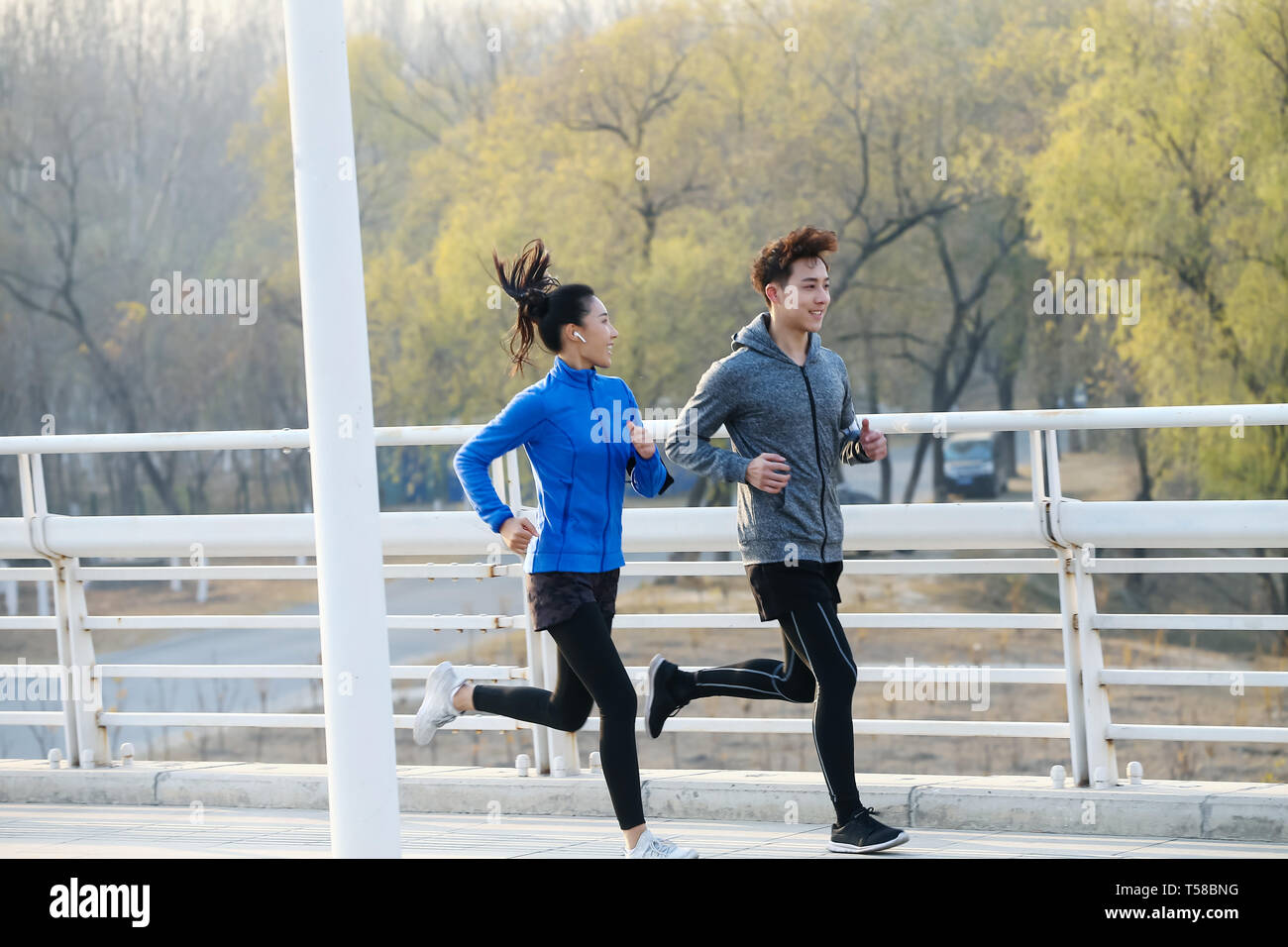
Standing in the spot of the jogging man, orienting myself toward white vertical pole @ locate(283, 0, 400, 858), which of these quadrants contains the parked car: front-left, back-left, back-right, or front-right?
back-right

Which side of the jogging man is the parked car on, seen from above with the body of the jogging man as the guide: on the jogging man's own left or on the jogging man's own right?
on the jogging man's own left

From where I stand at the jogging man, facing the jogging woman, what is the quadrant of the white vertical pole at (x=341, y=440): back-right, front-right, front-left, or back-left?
front-left

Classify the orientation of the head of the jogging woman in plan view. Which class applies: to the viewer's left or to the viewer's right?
to the viewer's right

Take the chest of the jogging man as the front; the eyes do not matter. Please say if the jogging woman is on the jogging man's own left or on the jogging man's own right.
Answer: on the jogging man's own right

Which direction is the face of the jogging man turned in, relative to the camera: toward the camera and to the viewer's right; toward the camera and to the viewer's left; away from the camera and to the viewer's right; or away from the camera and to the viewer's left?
toward the camera and to the viewer's right

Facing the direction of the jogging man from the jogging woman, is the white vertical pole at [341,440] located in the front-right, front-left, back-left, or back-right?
back-right

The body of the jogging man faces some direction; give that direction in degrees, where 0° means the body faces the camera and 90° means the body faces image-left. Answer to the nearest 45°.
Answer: approximately 315°

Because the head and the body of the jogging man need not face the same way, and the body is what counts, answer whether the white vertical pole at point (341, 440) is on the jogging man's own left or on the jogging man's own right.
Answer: on the jogging man's own right
